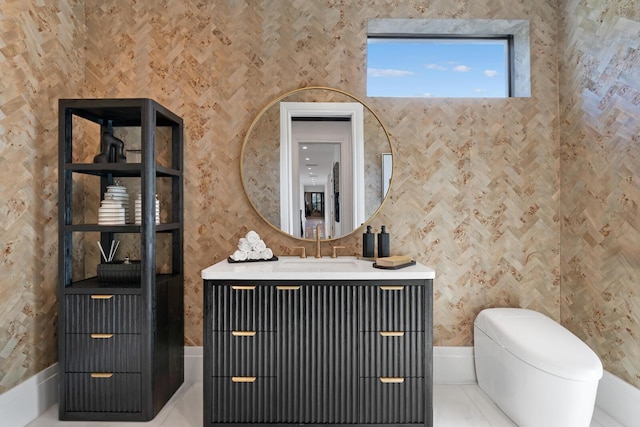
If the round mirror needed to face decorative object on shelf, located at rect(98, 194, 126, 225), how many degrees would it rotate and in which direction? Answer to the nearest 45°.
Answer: approximately 90° to its right

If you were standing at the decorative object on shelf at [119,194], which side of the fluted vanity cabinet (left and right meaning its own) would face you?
right

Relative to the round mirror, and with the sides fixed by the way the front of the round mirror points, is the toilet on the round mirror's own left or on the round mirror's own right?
on the round mirror's own left

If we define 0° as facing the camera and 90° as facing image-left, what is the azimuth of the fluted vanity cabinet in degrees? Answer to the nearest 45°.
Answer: approximately 0°

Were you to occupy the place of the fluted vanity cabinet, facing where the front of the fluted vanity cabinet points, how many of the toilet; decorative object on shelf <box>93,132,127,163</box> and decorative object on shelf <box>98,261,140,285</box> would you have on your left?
1

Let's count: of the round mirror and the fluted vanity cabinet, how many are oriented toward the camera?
2

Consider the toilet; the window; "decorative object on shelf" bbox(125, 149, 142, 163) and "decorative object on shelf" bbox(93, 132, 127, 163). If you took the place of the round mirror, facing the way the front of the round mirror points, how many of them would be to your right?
2
